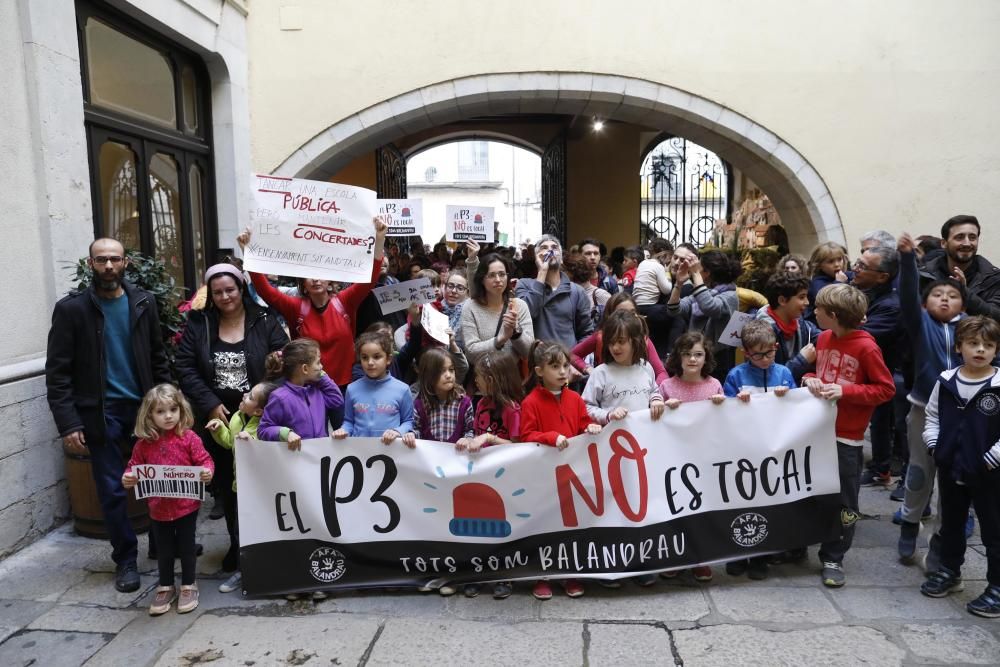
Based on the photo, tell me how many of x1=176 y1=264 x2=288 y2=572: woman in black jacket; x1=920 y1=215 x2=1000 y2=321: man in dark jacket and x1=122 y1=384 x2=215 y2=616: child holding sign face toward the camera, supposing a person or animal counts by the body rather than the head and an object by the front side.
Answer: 3

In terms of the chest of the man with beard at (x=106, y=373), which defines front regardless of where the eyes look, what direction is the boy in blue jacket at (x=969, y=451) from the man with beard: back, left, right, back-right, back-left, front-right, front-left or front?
front-left

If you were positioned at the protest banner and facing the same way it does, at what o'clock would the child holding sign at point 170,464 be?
The child holding sign is roughly at 3 o'clock from the protest banner.

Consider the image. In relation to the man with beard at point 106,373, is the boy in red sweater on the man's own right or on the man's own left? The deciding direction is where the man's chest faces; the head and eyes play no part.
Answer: on the man's own left

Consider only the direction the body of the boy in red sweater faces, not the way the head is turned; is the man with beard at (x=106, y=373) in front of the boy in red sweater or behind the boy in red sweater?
in front

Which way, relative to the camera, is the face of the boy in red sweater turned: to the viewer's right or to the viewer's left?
to the viewer's left

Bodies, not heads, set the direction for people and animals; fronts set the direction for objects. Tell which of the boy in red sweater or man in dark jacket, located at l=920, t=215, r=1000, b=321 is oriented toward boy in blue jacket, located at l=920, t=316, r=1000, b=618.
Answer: the man in dark jacket

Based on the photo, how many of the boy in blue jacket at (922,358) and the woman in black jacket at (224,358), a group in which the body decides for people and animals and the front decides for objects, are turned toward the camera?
2

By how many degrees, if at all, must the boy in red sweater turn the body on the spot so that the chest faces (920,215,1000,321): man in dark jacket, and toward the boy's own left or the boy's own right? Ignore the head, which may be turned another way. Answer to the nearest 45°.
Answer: approximately 180°

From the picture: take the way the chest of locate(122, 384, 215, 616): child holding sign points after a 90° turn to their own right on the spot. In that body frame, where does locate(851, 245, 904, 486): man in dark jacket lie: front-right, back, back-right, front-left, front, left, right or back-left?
back

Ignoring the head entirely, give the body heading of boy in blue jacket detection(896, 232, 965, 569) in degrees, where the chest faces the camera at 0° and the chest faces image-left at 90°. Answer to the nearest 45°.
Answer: approximately 0°

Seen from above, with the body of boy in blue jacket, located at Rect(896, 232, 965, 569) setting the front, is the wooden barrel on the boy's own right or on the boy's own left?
on the boy's own right
